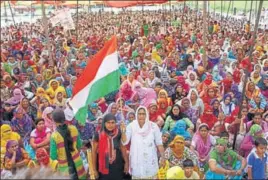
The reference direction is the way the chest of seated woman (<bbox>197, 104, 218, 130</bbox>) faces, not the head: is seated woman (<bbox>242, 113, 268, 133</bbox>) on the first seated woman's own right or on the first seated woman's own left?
on the first seated woman's own left

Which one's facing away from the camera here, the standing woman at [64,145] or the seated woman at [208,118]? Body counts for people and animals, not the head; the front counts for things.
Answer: the standing woman

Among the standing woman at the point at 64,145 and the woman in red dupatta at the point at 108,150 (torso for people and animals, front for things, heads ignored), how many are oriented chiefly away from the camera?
1

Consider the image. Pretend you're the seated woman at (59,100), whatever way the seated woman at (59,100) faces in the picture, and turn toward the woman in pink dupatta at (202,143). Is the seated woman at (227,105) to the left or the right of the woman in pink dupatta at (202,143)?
left

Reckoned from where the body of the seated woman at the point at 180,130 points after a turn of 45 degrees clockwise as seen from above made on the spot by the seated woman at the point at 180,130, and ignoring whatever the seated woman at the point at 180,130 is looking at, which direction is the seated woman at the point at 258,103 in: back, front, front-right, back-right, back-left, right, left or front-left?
back

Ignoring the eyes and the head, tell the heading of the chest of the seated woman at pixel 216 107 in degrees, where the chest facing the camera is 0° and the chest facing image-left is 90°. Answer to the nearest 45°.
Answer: approximately 0°

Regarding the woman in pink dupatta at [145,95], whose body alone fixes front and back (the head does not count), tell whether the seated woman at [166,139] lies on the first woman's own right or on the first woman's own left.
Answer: on the first woman's own left

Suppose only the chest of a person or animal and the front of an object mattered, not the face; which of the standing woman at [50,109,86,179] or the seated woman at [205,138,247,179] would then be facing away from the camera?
the standing woman

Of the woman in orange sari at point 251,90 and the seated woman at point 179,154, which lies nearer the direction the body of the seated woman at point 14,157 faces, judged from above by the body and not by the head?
the seated woman
